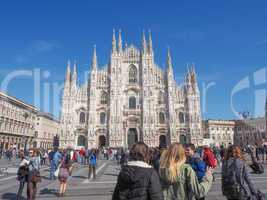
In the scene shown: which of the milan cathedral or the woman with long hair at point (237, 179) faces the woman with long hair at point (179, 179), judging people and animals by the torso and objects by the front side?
the milan cathedral

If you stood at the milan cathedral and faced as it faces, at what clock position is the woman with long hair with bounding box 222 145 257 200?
The woman with long hair is roughly at 12 o'clock from the milan cathedral.

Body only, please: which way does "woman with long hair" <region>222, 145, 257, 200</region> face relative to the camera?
away from the camera

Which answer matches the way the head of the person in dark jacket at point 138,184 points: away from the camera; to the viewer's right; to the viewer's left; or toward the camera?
away from the camera

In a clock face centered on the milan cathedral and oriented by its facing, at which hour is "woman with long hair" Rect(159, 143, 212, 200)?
The woman with long hair is roughly at 12 o'clock from the milan cathedral.

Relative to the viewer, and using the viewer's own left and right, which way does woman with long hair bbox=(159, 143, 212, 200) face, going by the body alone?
facing away from the viewer and to the right of the viewer

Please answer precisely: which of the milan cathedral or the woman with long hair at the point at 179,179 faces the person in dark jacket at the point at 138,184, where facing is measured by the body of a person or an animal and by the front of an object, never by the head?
the milan cathedral

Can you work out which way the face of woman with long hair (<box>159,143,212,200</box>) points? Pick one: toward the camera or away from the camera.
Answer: away from the camera
